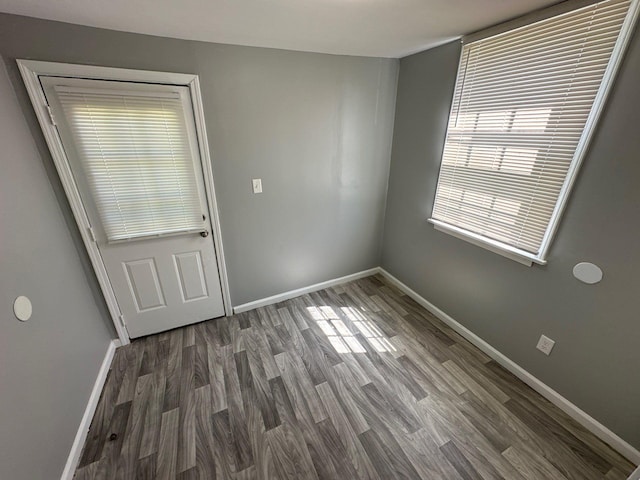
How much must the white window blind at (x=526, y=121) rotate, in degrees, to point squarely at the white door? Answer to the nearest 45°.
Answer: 0° — it already faces it

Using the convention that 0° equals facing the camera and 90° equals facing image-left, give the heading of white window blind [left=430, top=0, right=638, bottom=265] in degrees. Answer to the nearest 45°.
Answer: approximately 45°
